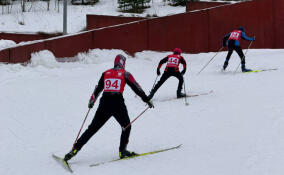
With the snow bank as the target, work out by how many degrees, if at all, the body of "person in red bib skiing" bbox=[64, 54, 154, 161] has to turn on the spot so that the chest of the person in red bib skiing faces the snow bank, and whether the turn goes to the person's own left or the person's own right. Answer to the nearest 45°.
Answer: approximately 45° to the person's own left

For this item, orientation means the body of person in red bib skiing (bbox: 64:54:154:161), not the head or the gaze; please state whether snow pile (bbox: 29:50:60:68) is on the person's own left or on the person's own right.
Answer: on the person's own left

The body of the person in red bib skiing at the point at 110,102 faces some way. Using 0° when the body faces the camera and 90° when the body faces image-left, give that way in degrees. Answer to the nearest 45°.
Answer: approximately 225°
